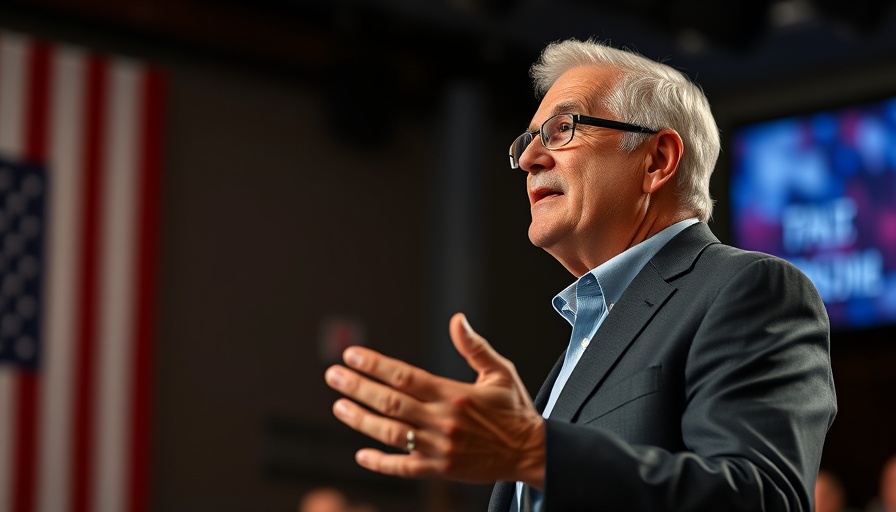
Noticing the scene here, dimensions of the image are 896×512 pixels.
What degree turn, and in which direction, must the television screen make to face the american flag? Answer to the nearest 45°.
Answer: approximately 45° to its right

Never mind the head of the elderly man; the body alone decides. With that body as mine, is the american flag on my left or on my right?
on my right

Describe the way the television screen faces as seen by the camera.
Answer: facing the viewer and to the left of the viewer

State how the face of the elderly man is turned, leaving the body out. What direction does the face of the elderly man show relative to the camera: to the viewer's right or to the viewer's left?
to the viewer's left

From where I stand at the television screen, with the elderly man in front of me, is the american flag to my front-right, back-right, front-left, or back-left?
front-right

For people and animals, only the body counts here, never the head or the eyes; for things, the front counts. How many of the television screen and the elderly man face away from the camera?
0
